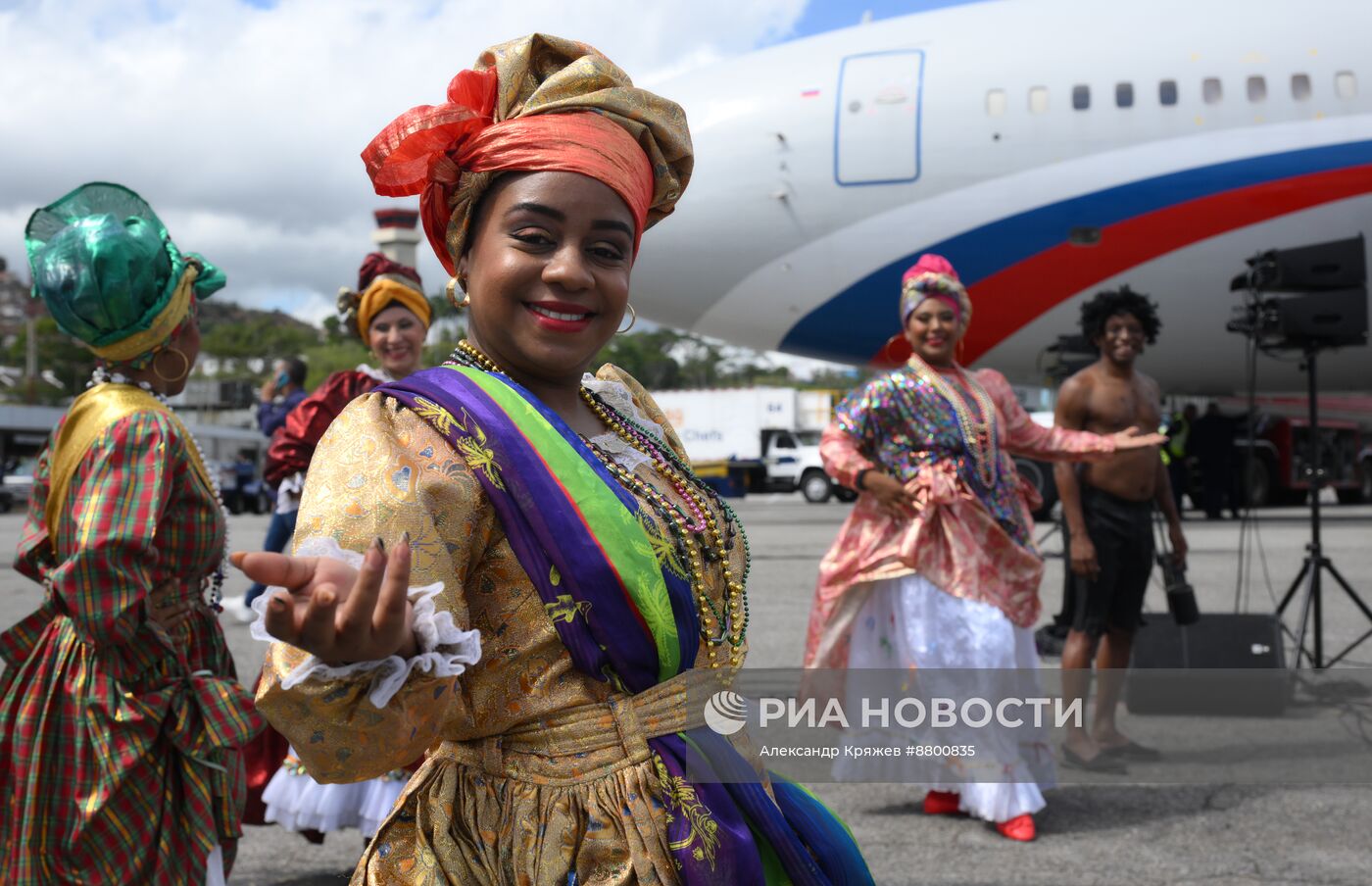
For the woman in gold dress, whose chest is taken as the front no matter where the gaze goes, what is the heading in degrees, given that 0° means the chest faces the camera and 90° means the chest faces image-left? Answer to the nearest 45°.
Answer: approximately 315°

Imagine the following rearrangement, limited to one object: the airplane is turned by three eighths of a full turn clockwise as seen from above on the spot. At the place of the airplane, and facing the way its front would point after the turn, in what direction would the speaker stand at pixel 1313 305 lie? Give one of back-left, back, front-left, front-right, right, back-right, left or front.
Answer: back-right

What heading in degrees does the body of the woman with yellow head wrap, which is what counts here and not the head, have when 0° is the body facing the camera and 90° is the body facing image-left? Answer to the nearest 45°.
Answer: approximately 315°

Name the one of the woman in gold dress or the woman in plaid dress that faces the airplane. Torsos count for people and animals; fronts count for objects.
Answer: the woman in plaid dress

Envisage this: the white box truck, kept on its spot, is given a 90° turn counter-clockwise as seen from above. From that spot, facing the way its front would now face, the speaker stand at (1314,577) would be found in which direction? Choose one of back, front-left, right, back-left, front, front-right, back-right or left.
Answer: back

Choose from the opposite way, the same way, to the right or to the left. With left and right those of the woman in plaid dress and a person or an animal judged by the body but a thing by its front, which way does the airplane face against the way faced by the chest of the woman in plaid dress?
to the left

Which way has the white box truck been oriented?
to the viewer's right

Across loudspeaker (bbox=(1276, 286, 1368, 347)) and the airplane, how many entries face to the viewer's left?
2

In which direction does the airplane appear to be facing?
to the viewer's left

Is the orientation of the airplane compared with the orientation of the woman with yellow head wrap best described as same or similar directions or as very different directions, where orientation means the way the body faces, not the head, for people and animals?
very different directions

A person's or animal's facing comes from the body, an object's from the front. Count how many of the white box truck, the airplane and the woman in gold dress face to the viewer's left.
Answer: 1

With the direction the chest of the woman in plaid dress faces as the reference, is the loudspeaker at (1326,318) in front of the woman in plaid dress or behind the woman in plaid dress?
in front

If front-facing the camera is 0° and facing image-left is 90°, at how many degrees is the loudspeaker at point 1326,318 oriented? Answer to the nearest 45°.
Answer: approximately 90°

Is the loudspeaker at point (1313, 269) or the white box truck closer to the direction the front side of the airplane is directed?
the white box truck

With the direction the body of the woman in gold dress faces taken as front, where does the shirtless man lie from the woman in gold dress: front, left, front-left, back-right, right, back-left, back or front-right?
left

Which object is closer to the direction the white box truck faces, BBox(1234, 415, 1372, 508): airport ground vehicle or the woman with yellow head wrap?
the airport ground vehicle

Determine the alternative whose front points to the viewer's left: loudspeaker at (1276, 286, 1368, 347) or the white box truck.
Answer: the loudspeaker

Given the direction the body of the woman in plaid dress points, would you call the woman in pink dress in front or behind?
in front
